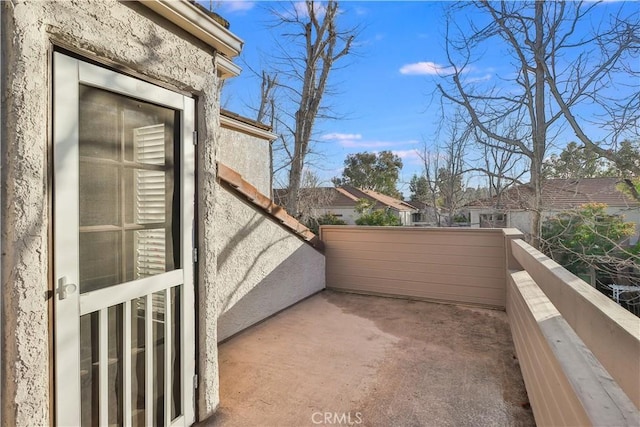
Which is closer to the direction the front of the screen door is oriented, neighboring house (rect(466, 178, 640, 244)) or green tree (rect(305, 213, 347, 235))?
the neighboring house

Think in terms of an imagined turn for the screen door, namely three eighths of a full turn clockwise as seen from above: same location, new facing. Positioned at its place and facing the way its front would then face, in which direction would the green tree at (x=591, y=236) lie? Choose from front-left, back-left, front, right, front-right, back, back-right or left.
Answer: back

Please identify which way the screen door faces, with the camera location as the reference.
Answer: facing the viewer and to the right of the viewer

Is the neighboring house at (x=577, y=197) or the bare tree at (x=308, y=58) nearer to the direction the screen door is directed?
the neighboring house

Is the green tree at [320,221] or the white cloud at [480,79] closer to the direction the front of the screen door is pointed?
the white cloud

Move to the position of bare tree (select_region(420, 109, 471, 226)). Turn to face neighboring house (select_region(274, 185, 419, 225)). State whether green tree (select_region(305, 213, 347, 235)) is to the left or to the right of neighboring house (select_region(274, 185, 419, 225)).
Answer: left

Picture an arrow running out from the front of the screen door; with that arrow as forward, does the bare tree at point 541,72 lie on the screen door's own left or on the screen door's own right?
on the screen door's own left

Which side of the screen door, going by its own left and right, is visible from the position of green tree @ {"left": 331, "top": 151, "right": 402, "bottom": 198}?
left

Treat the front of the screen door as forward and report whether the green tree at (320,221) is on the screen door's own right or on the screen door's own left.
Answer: on the screen door's own left

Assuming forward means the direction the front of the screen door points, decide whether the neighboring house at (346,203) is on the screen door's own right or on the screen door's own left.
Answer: on the screen door's own left

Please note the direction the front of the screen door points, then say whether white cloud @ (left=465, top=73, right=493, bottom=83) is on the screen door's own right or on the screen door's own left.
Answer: on the screen door's own left

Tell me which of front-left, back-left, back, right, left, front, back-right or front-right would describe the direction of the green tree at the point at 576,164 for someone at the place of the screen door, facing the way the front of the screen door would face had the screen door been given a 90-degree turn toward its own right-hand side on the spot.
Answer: back-left

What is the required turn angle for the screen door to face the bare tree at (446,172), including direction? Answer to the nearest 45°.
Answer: approximately 90° to its left
